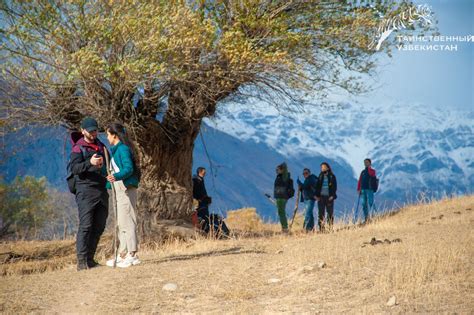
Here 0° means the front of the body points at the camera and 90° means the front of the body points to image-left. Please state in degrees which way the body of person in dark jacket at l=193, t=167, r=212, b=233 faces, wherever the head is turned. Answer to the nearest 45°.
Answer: approximately 315°

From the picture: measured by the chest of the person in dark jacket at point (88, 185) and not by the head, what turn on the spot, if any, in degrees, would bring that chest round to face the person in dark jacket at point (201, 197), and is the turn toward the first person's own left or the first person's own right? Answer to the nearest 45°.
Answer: approximately 90° to the first person's own left

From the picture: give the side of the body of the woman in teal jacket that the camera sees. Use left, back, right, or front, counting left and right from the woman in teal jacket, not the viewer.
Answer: left

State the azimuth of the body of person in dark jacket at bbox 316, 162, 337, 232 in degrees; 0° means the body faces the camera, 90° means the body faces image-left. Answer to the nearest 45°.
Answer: approximately 45°

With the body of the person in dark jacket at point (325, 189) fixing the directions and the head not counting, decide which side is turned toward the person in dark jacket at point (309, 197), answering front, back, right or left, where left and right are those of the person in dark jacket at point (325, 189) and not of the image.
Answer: right

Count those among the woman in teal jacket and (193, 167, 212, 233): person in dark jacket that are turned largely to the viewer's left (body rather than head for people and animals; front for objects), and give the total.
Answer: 1

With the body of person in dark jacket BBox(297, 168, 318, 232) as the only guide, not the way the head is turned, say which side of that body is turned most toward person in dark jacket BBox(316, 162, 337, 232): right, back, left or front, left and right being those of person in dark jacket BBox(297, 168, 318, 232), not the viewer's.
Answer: left

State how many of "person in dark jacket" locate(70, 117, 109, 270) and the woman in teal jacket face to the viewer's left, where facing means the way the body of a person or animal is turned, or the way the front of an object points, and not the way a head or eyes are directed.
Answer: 1

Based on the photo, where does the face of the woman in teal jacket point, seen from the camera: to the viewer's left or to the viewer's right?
to the viewer's left

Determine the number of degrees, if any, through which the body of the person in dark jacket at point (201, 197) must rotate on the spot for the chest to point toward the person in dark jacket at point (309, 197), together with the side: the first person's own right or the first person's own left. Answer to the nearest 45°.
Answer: approximately 45° to the first person's own left

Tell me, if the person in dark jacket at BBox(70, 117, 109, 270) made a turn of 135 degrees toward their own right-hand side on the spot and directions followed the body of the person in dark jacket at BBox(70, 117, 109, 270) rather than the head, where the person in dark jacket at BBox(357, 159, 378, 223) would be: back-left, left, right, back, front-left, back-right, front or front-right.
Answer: back-right

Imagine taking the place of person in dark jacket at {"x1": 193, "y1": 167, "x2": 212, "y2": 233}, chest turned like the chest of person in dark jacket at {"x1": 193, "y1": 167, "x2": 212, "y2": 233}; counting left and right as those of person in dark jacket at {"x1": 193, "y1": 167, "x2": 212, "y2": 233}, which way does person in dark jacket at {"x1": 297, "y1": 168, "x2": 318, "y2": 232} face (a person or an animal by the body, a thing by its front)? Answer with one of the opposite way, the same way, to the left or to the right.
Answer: to the right

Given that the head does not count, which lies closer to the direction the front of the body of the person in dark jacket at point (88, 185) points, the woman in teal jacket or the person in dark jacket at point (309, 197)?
the woman in teal jacket
